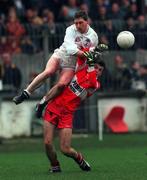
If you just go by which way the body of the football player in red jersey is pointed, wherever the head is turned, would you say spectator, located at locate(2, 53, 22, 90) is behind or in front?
behind

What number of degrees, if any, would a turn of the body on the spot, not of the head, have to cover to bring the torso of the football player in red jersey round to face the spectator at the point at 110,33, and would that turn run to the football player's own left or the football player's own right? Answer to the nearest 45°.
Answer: approximately 135° to the football player's own left

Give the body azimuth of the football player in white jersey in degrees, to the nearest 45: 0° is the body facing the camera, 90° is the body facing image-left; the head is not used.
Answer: approximately 315°

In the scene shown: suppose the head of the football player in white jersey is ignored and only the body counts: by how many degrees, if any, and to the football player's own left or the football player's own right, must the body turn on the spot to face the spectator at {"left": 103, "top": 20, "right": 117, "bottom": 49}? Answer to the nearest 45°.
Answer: approximately 135° to the football player's own left

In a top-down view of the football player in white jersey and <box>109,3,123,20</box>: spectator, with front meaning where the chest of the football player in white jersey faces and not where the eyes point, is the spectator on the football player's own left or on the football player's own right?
on the football player's own left

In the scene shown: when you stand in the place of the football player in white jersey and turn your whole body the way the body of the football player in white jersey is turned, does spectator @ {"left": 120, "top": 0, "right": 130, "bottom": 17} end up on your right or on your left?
on your left

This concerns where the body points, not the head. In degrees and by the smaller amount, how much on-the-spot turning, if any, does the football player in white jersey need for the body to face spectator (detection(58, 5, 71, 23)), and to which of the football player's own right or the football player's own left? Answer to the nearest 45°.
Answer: approximately 135° to the football player's own left

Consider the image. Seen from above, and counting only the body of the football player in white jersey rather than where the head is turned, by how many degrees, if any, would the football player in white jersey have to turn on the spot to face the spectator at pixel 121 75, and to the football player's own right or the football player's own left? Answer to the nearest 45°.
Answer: approximately 135° to the football player's own left

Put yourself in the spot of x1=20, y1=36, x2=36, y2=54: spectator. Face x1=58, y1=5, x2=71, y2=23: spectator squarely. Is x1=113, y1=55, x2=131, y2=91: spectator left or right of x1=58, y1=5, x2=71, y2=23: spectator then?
right

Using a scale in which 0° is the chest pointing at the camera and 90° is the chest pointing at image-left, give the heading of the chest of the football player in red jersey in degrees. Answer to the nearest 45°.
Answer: approximately 315°

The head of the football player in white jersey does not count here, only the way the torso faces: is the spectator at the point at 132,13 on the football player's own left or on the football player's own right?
on the football player's own left

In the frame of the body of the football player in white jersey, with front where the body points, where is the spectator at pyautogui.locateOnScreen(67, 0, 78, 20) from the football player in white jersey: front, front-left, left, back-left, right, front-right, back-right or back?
back-left

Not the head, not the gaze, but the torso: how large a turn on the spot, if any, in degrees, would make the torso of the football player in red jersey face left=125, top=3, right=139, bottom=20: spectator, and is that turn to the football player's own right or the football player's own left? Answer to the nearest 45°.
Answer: approximately 135° to the football player's own left

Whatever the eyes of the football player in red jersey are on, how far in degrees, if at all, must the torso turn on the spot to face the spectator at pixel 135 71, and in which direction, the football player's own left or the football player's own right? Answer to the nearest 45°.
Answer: approximately 135° to the football player's own left
